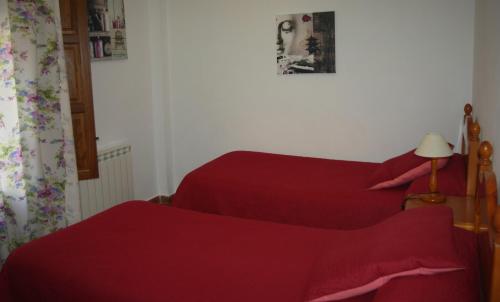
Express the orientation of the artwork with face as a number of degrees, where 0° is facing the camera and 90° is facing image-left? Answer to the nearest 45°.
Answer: approximately 0°

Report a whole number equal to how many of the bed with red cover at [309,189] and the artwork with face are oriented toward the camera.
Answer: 1

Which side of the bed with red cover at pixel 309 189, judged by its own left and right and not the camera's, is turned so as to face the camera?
left

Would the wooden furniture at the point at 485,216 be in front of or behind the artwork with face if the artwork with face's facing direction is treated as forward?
in front

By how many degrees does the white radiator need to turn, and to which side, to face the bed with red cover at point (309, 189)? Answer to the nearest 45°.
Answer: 0° — it already faces it

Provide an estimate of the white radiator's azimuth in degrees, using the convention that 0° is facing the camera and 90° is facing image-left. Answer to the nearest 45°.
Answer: approximately 315°

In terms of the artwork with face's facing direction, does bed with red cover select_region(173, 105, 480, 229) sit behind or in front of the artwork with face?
in front

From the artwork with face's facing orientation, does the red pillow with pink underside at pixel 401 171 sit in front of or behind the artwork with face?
in front

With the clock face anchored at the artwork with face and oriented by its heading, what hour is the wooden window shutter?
The wooden window shutter is roughly at 2 o'clock from the artwork with face.

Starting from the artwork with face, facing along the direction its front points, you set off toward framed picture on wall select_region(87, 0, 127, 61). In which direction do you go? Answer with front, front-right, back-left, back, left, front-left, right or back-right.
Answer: right

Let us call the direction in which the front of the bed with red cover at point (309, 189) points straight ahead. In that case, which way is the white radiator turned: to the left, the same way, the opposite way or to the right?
the opposite way

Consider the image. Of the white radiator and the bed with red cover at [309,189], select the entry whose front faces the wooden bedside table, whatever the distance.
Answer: the white radiator
